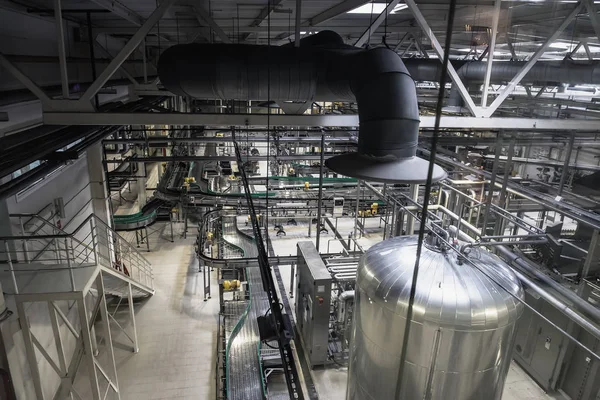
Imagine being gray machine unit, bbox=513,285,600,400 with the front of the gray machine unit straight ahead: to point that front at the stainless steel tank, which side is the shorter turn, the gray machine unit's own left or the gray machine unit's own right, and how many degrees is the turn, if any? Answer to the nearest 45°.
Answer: approximately 45° to the gray machine unit's own left

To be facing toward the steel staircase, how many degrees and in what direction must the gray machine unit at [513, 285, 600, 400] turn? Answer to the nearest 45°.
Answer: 0° — it already faces it

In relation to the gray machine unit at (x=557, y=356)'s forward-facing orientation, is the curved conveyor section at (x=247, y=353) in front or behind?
in front

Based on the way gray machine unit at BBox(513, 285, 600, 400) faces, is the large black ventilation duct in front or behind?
in front

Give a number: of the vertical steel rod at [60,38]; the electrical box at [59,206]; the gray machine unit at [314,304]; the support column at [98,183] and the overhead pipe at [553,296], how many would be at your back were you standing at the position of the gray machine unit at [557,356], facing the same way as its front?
0

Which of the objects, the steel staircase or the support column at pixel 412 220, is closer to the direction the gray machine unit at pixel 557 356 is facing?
the steel staircase

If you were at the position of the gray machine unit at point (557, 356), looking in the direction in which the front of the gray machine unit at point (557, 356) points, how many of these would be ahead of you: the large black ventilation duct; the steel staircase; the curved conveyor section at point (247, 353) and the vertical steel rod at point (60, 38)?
4

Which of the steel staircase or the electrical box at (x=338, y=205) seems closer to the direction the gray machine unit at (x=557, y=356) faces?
the steel staircase

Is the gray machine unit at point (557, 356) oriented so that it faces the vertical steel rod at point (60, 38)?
yes

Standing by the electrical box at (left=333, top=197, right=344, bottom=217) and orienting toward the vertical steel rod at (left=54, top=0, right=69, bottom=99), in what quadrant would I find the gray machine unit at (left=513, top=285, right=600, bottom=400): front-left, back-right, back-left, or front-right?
front-left

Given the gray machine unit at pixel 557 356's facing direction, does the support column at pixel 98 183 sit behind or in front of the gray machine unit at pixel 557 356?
in front

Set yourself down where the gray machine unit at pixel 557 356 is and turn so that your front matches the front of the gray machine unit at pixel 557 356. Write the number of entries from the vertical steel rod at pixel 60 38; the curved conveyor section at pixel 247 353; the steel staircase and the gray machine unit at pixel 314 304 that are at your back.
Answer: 0

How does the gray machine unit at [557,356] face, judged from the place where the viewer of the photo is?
facing the viewer and to the left of the viewer

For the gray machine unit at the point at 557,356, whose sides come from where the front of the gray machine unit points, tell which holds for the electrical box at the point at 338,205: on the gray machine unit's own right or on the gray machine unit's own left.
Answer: on the gray machine unit's own right

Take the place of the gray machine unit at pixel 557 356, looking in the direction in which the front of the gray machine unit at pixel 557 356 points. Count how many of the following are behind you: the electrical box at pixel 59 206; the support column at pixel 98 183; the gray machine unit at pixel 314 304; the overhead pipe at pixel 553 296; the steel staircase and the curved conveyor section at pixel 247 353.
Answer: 0
